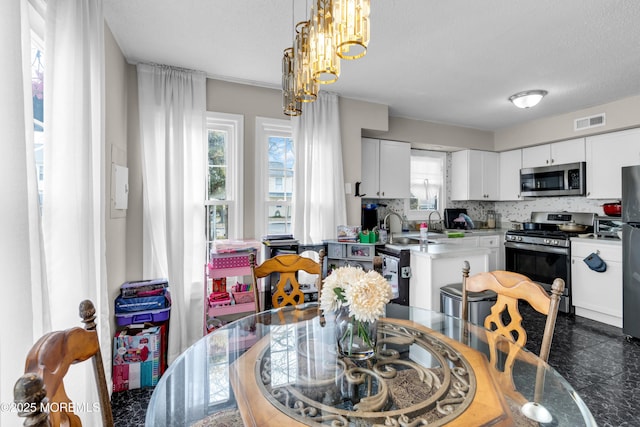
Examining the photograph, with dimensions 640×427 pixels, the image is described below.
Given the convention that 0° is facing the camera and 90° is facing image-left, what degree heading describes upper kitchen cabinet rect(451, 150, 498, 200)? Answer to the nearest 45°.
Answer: approximately 315°

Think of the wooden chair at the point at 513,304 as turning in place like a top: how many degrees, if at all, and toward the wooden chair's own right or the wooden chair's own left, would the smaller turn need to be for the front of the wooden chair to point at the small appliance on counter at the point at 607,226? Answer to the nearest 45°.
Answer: approximately 135° to the wooden chair's own right

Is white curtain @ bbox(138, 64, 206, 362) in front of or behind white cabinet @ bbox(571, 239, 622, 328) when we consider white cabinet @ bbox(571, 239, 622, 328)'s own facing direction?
in front

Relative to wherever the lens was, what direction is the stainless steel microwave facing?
facing the viewer and to the left of the viewer

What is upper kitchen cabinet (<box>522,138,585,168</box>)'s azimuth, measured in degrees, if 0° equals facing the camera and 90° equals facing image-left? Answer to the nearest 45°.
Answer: approximately 45°

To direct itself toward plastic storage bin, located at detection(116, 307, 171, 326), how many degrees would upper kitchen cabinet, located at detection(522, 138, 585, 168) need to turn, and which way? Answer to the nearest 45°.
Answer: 0° — it already faces it

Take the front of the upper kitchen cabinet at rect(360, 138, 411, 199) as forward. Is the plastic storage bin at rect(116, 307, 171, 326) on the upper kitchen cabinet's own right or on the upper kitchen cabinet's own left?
on the upper kitchen cabinet's own right
